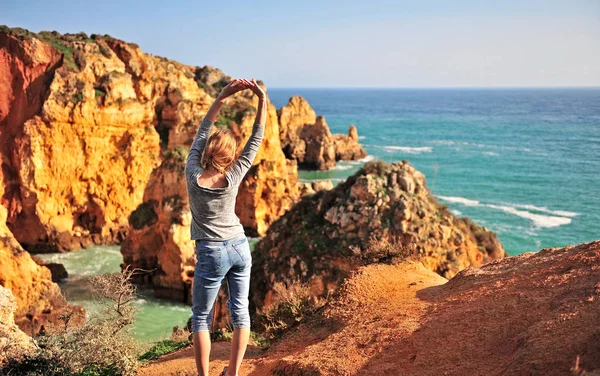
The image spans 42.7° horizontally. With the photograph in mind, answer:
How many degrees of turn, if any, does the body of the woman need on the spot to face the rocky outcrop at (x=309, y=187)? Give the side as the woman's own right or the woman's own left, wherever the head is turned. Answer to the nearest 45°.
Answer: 0° — they already face it

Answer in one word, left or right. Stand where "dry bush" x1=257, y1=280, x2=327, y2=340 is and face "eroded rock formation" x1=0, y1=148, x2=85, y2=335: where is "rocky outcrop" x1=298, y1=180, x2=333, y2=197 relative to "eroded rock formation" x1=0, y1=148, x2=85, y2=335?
right

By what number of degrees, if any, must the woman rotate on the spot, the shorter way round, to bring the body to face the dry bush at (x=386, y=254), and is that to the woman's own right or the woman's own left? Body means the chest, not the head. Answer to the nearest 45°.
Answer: approximately 45° to the woman's own right

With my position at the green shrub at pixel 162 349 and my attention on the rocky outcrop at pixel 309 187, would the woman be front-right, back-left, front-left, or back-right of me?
back-right

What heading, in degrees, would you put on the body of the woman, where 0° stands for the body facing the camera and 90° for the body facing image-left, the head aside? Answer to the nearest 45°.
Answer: approximately 180°

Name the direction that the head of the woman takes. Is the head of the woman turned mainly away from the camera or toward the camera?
away from the camera
